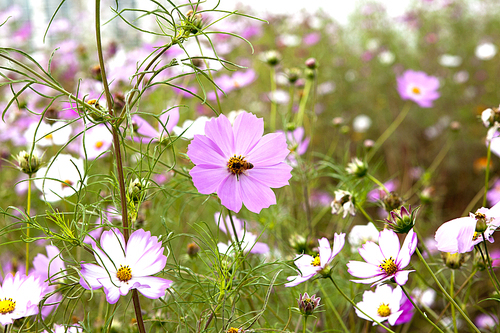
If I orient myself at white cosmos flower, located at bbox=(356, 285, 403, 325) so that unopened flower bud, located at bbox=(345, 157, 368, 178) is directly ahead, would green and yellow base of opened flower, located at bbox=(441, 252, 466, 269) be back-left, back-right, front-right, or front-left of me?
front-right

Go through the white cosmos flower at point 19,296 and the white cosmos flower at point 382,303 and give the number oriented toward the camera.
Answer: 2

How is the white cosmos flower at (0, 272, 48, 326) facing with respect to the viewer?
toward the camera

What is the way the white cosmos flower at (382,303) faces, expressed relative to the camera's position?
facing the viewer
